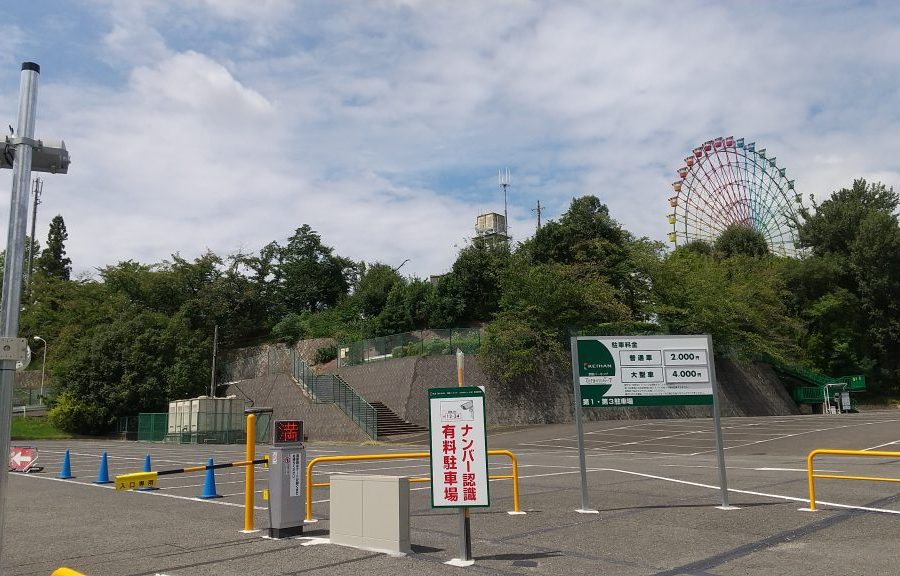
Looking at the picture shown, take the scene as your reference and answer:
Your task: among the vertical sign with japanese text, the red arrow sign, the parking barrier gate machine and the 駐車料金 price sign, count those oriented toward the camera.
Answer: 4

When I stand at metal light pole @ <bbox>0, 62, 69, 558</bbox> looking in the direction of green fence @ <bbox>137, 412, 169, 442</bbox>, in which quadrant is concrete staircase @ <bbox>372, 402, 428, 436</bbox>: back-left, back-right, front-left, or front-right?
front-right

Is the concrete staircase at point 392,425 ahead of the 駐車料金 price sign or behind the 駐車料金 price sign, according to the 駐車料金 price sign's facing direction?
behind

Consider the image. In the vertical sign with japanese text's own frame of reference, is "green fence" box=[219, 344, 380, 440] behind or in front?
behind

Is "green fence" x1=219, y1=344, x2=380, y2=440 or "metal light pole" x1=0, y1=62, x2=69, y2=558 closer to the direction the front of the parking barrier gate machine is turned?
the metal light pole

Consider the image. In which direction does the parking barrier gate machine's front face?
toward the camera

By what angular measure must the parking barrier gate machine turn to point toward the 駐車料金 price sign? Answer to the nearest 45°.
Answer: approximately 90° to its left

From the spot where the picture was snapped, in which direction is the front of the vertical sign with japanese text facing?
facing the viewer

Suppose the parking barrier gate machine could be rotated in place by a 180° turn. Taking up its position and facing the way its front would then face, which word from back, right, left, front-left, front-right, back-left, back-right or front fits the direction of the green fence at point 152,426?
front

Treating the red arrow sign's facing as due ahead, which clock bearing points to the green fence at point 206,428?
The green fence is roughly at 7 o'clock from the red arrow sign.

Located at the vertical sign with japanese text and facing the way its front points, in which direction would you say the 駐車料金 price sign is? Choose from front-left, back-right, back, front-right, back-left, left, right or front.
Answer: back-left

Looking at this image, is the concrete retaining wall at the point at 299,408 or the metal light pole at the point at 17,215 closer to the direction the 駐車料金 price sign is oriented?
the metal light pole

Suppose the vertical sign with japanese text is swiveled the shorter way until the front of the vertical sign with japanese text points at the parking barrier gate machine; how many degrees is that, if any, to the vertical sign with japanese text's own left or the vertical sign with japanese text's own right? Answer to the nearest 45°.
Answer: approximately 135° to the vertical sign with japanese text's own right

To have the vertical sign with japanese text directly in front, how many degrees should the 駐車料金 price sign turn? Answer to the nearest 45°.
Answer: approximately 45° to its right
